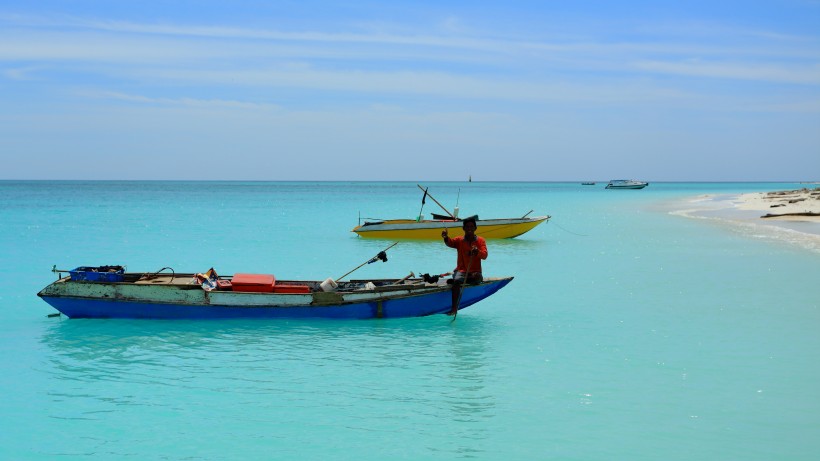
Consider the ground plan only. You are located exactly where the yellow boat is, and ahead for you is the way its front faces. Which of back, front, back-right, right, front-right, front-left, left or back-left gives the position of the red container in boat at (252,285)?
right

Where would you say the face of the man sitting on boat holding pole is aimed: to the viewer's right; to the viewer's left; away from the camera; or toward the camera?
toward the camera

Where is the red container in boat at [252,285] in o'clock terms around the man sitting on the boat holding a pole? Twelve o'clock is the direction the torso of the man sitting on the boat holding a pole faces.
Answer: The red container in boat is roughly at 3 o'clock from the man sitting on the boat holding a pole.

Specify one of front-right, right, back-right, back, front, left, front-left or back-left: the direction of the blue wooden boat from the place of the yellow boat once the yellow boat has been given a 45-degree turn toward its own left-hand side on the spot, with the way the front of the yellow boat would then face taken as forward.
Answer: back-right

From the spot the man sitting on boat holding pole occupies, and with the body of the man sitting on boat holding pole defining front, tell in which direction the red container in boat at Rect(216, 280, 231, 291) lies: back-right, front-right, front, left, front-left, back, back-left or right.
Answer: right

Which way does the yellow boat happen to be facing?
to the viewer's right

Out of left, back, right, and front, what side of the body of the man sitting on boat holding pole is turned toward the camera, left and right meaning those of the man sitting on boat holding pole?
front

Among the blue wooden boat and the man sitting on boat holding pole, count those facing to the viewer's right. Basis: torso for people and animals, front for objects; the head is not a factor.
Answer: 1

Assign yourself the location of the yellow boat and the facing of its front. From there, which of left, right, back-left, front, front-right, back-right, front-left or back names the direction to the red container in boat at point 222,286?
right

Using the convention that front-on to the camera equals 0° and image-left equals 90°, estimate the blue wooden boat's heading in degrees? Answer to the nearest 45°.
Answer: approximately 270°

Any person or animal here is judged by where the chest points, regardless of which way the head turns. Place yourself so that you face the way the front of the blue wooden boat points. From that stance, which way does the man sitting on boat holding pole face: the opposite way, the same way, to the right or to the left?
to the right
